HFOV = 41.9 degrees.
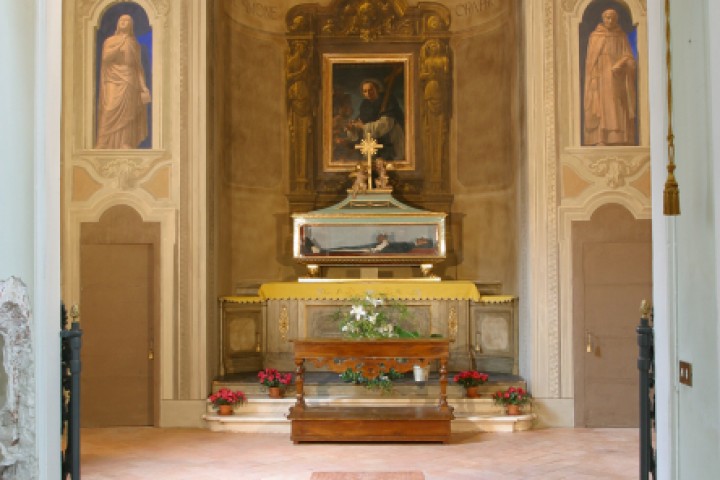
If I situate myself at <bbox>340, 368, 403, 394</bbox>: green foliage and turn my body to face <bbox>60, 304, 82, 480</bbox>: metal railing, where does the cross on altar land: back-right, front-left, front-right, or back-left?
back-right

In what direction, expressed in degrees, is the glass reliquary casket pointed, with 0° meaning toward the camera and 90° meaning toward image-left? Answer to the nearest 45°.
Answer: approximately 0°

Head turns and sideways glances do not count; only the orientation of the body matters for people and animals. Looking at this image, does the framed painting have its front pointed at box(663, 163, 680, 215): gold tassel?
yes

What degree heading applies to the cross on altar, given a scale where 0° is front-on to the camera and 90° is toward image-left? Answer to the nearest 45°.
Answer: approximately 0°

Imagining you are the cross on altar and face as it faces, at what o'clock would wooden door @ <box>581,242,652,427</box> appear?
The wooden door is roughly at 10 o'clock from the cross on altar.

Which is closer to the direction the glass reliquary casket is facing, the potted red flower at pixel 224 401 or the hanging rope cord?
the hanging rope cord
